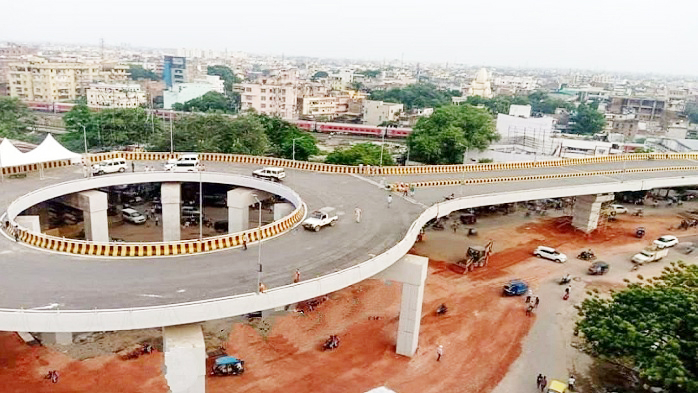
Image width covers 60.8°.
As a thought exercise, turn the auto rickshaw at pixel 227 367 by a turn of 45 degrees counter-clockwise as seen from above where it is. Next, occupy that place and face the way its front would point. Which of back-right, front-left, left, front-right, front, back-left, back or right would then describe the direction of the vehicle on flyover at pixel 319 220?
back

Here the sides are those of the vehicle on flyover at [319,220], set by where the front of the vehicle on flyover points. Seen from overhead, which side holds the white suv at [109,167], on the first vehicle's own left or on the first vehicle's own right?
on the first vehicle's own right

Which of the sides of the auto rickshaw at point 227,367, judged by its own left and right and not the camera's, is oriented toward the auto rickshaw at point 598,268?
back

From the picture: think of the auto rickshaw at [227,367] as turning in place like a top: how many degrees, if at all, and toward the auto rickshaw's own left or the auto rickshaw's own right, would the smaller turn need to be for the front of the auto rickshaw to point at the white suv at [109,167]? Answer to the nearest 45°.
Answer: approximately 45° to the auto rickshaw's own right

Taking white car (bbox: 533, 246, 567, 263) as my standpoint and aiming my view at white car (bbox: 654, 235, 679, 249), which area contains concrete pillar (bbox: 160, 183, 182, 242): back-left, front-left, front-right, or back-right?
back-left

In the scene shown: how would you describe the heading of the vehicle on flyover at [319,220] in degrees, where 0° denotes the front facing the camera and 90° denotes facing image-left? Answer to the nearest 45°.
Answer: approximately 45°

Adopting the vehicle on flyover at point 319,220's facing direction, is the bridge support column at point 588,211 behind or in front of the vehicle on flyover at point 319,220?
behind

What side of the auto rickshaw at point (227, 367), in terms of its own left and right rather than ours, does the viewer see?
left

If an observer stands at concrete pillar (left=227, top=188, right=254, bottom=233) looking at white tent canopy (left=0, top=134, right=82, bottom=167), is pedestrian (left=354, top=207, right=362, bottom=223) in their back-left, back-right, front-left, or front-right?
back-left

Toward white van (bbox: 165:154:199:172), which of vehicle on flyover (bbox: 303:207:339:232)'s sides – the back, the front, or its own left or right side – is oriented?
right
